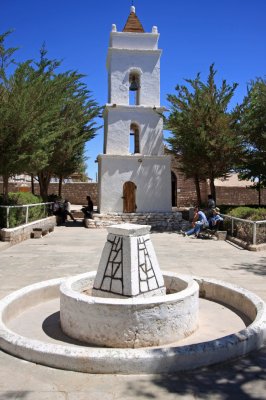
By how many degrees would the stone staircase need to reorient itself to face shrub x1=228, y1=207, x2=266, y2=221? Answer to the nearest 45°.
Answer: approximately 45° to its left

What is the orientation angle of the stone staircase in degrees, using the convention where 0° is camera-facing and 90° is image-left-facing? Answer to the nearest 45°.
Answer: approximately 0°

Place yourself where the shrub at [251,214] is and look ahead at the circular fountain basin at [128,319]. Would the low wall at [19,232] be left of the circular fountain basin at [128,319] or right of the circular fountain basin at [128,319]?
right

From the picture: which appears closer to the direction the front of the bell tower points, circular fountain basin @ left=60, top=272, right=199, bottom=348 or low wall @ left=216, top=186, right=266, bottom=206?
the circular fountain basin

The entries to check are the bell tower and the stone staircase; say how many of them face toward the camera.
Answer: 2

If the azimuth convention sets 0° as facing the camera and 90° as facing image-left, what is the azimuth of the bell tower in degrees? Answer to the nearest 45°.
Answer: approximately 0°

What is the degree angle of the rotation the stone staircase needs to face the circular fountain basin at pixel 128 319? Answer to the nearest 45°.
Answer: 0° — it already faces it

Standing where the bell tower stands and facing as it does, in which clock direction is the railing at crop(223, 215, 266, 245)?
The railing is roughly at 11 o'clock from the bell tower.

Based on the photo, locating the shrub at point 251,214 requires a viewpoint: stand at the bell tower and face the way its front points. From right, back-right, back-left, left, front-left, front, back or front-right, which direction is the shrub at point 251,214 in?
front-left
